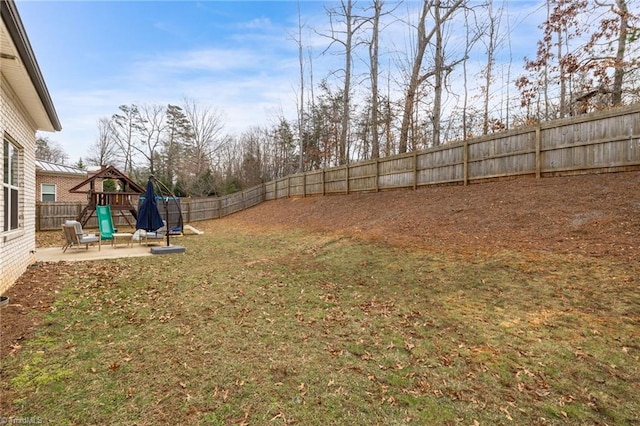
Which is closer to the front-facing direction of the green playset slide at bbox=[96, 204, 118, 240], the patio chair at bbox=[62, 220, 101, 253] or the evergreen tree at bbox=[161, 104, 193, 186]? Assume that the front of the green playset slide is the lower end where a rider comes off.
the patio chair

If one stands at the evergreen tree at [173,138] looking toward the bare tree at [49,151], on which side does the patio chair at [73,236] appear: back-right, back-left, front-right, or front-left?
back-left

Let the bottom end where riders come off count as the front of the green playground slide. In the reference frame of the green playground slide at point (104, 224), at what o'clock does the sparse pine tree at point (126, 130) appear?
The sparse pine tree is roughly at 6 o'clock from the green playground slide.

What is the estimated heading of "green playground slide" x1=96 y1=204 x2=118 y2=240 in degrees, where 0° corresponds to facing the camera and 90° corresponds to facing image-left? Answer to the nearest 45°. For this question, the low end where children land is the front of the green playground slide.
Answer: approximately 0°

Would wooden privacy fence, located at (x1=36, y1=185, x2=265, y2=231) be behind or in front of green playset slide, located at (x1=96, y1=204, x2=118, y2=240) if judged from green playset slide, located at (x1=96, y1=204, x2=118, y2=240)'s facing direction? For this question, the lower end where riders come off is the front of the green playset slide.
behind

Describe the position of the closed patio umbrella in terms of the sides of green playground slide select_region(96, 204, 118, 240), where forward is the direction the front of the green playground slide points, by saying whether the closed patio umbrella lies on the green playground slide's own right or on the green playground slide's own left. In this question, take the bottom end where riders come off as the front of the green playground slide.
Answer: on the green playground slide's own left

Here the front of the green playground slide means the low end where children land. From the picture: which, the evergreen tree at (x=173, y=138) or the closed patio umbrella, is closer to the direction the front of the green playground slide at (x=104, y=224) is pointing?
the closed patio umbrella

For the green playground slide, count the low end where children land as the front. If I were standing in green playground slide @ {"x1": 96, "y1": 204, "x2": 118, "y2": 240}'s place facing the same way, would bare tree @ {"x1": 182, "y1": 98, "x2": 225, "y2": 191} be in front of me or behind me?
behind

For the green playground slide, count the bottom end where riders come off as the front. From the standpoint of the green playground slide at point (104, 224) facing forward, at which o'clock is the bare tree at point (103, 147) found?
The bare tree is roughly at 6 o'clock from the green playground slide.

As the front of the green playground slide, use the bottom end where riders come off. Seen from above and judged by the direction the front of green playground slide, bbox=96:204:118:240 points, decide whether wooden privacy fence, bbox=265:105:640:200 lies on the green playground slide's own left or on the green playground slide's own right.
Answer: on the green playground slide's own left

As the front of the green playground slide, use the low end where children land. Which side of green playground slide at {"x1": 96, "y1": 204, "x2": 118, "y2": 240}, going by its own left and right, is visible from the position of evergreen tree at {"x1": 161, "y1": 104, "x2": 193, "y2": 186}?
back

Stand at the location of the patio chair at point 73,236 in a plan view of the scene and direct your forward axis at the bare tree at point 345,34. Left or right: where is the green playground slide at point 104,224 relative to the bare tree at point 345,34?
left

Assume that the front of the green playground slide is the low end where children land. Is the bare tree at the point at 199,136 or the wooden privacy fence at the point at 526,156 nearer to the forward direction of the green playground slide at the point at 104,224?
the wooden privacy fence
